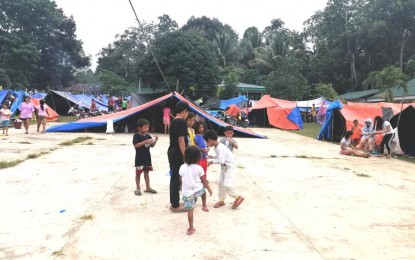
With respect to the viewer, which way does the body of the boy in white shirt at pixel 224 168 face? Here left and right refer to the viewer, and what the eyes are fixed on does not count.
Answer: facing to the left of the viewer

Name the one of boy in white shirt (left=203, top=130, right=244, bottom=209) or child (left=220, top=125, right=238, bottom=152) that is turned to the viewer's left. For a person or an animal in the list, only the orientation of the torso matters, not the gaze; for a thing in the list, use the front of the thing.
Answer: the boy in white shirt

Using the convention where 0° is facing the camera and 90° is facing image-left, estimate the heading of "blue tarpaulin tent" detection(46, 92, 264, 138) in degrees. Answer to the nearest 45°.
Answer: approximately 0°

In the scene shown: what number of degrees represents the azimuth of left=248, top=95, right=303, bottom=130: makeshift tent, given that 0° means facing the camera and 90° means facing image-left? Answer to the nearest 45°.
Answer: approximately 45°

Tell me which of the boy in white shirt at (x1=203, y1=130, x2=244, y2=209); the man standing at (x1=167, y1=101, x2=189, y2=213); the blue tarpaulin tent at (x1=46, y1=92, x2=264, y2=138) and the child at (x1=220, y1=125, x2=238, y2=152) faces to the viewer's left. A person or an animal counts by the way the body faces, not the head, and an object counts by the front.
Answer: the boy in white shirt

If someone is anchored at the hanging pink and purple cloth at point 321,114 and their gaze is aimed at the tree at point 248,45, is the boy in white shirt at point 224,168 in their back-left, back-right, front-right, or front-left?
back-left

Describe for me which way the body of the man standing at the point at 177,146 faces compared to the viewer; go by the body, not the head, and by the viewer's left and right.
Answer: facing to the right of the viewer
